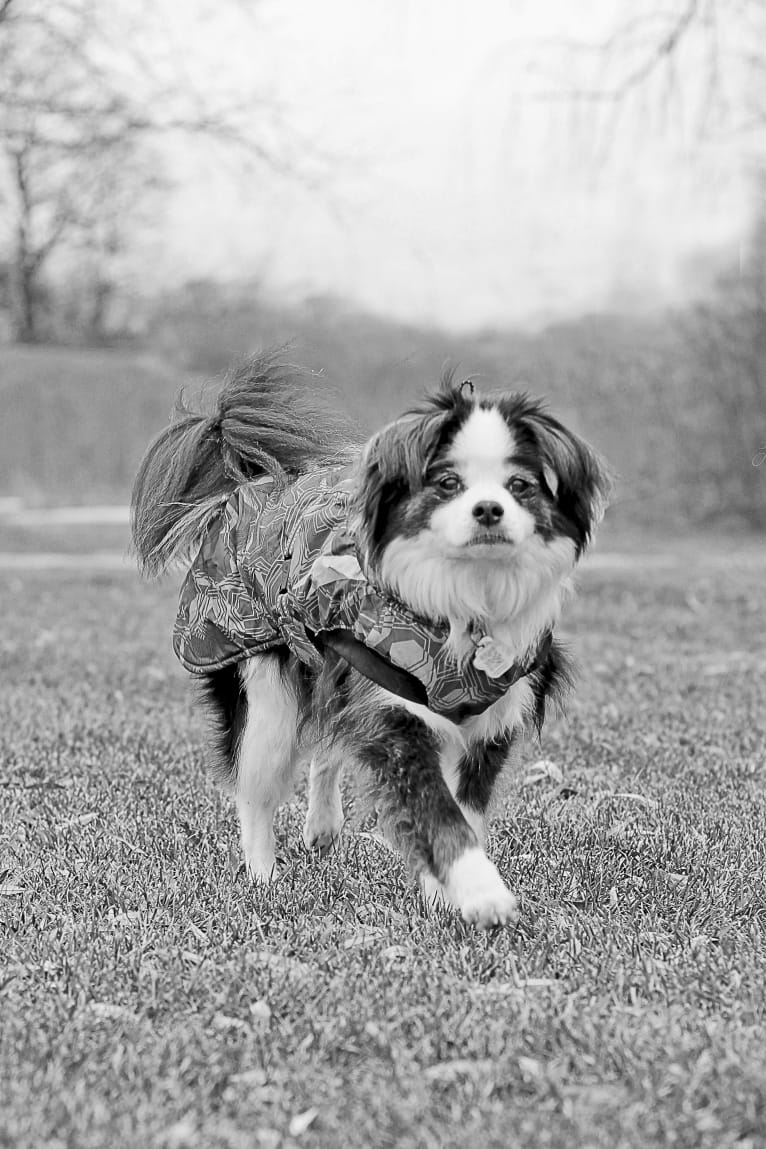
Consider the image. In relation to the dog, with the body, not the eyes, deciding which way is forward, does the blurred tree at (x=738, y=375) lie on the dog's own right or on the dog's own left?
on the dog's own left

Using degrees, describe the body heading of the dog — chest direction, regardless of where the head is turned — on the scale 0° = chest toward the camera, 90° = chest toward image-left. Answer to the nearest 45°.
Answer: approximately 315°
